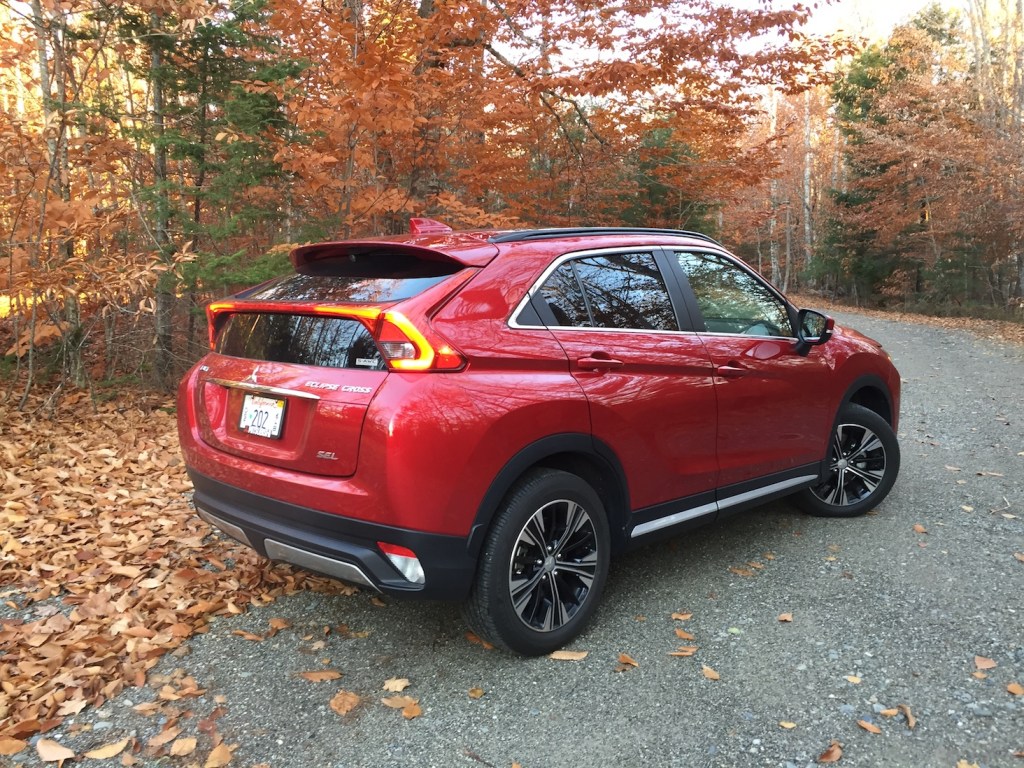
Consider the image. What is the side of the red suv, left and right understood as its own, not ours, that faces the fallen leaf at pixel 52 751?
back

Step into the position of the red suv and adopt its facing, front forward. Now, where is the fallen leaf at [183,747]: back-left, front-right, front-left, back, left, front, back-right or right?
back

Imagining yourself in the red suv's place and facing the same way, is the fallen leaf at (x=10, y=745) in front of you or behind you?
behind

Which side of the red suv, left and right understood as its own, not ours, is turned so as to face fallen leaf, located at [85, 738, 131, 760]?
back

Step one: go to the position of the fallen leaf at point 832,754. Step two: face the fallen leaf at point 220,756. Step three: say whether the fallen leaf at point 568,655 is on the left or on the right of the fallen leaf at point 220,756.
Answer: right

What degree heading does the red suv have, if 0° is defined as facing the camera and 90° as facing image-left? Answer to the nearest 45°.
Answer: approximately 225°

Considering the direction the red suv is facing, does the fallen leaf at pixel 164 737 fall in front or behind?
behind
